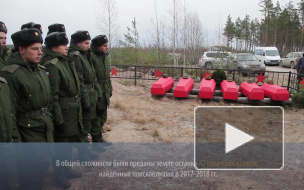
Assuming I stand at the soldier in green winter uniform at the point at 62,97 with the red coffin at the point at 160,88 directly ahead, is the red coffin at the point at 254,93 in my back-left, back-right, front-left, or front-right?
front-right

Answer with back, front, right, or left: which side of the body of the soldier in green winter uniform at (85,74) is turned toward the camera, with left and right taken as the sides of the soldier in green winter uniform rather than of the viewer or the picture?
right

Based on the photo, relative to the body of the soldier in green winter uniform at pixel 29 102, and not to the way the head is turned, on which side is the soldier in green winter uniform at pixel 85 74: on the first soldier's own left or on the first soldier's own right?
on the first soldier's own left

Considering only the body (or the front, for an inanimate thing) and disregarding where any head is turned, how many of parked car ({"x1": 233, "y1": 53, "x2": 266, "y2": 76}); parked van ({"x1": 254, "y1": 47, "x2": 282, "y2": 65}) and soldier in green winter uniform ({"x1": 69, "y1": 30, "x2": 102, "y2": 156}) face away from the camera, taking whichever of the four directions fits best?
0

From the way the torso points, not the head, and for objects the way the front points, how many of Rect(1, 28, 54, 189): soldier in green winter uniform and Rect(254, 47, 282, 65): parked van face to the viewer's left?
0

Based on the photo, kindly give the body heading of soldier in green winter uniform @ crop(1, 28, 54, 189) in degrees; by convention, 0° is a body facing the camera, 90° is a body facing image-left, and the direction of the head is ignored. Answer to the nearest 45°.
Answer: approximately 315°

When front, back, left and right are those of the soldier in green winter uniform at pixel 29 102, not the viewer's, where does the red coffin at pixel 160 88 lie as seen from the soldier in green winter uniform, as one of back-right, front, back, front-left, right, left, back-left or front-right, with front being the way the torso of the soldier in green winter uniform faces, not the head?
left

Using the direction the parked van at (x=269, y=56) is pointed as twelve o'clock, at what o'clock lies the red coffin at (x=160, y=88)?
The red coffin is roughly at 2 o'clock from the parked van.

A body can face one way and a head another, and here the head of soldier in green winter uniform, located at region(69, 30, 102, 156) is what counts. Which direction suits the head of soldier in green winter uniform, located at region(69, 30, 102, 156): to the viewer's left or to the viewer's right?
to the viewer's right

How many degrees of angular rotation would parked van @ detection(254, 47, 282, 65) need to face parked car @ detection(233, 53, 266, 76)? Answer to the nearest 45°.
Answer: approximately 45° to its right

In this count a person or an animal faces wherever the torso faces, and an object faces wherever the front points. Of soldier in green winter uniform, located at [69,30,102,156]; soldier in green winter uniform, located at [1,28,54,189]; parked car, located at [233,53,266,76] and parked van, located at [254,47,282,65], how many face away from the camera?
0

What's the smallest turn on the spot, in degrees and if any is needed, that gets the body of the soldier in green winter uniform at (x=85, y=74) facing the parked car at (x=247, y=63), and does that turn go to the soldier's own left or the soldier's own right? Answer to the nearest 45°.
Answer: approximately 45° to the soldier's own left
